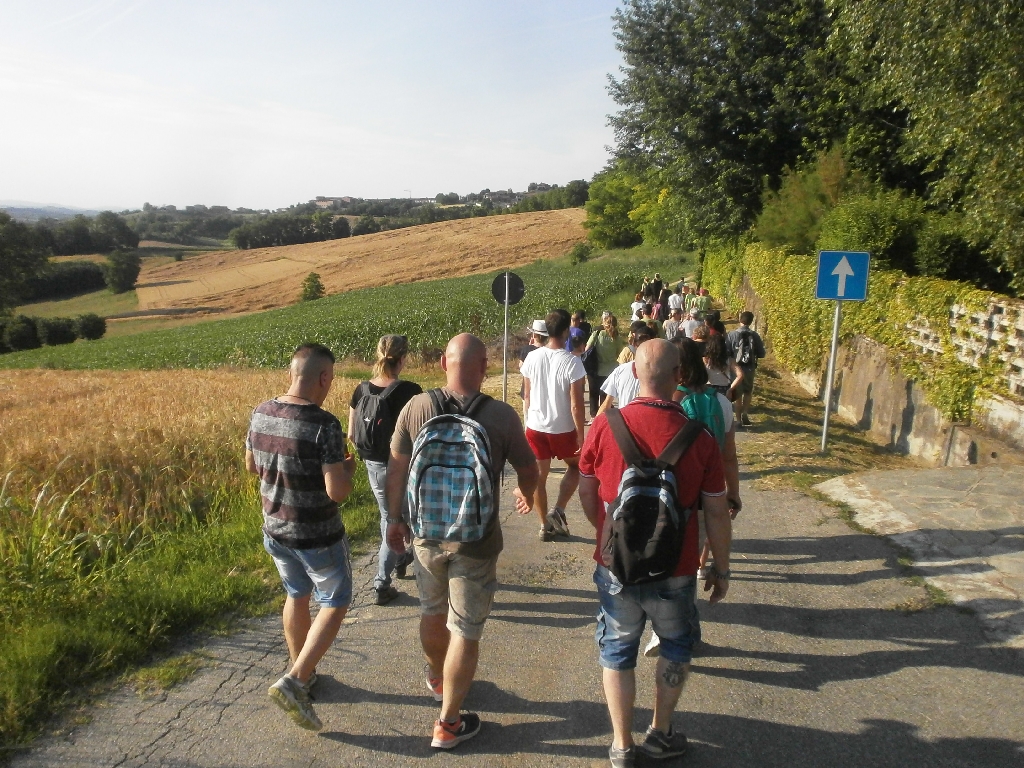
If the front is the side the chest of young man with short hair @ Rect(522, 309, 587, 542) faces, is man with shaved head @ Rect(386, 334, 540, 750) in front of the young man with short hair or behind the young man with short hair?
behind

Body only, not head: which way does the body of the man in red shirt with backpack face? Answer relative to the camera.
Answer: away from the camera

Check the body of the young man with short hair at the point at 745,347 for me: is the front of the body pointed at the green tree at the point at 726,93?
yes

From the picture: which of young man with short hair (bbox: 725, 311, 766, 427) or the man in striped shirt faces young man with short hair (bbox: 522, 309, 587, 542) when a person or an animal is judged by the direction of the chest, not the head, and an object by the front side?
the man in striped shirt

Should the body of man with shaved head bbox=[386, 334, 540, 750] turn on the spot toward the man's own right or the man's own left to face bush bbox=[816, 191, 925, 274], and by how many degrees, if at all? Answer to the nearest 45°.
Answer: approximately 45° to the man's own right

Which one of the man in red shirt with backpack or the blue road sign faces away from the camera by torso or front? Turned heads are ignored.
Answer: the man in red shirt with backpack

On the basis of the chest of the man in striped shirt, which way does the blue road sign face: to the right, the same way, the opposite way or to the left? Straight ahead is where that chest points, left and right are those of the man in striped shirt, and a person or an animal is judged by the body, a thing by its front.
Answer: the opposite way

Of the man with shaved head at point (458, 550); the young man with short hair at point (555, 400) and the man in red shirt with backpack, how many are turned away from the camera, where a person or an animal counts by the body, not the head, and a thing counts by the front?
3

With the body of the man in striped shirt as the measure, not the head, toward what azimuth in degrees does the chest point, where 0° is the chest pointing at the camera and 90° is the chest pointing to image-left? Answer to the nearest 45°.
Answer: approximately 225°

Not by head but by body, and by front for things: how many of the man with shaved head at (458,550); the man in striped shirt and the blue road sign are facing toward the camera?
1

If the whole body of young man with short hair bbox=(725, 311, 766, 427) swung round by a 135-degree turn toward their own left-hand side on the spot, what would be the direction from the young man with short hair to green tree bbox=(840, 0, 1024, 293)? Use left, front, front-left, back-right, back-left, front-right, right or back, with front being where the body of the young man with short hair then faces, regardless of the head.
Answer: back

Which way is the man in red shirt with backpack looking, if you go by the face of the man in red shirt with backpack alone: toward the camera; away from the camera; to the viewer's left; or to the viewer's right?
away from the camera

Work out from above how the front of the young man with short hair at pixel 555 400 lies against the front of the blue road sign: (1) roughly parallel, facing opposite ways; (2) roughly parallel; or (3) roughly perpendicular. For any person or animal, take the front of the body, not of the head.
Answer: roughly parallel, facing opposite ways

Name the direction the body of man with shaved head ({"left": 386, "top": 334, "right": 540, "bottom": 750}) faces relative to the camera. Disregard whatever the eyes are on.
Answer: away from the camera

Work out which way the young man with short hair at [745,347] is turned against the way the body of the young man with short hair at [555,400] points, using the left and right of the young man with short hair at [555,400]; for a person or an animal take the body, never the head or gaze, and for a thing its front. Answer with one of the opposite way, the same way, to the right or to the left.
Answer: the same way

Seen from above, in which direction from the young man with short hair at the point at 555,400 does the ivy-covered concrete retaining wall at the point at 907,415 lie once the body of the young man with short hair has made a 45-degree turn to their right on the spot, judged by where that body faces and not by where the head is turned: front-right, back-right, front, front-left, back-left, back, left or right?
front

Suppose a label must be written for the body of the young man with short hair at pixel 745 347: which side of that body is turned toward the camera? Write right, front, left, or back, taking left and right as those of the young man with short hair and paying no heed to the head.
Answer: back

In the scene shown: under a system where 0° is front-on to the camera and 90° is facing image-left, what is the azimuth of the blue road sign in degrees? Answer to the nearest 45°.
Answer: approximately 0°

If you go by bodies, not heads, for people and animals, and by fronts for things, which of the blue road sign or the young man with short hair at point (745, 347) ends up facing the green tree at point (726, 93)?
the young man with short hair

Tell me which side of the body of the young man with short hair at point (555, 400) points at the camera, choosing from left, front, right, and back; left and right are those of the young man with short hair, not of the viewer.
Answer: back
